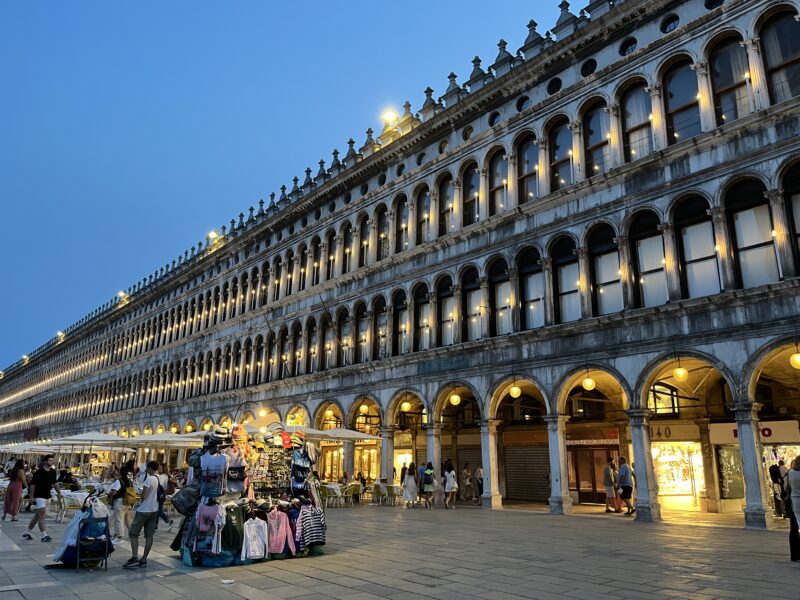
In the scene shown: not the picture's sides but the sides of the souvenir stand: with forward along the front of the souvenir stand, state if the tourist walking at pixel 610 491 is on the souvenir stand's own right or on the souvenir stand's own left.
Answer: on the souvenir stand's own left

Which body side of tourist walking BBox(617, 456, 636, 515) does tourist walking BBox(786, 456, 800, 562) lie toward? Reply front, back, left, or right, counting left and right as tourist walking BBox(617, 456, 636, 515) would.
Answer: left

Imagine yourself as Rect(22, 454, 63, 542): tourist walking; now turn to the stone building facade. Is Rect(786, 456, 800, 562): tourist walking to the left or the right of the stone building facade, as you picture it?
right

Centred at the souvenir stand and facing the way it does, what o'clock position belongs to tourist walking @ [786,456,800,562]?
The tourist walking is roughly at 10 o'clock from the souvenir stand.

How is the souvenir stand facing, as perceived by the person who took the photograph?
facing the viewer

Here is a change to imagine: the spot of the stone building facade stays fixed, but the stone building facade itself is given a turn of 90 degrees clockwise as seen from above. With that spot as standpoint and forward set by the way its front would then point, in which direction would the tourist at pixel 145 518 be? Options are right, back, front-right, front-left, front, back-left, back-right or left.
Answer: left

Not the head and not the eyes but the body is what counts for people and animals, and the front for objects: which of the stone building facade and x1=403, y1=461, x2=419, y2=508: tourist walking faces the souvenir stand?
the stone building facade

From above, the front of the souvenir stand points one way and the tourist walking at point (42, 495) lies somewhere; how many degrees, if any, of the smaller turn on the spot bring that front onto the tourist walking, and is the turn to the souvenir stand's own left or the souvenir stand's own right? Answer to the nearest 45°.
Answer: approximately 135° to the souvenir stand's own right

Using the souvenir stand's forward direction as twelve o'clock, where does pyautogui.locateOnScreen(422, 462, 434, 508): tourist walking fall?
The tourist walking is roughly at 7 o'clock from the souvenir stand.

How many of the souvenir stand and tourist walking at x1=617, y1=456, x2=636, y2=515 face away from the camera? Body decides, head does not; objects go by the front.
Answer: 0
